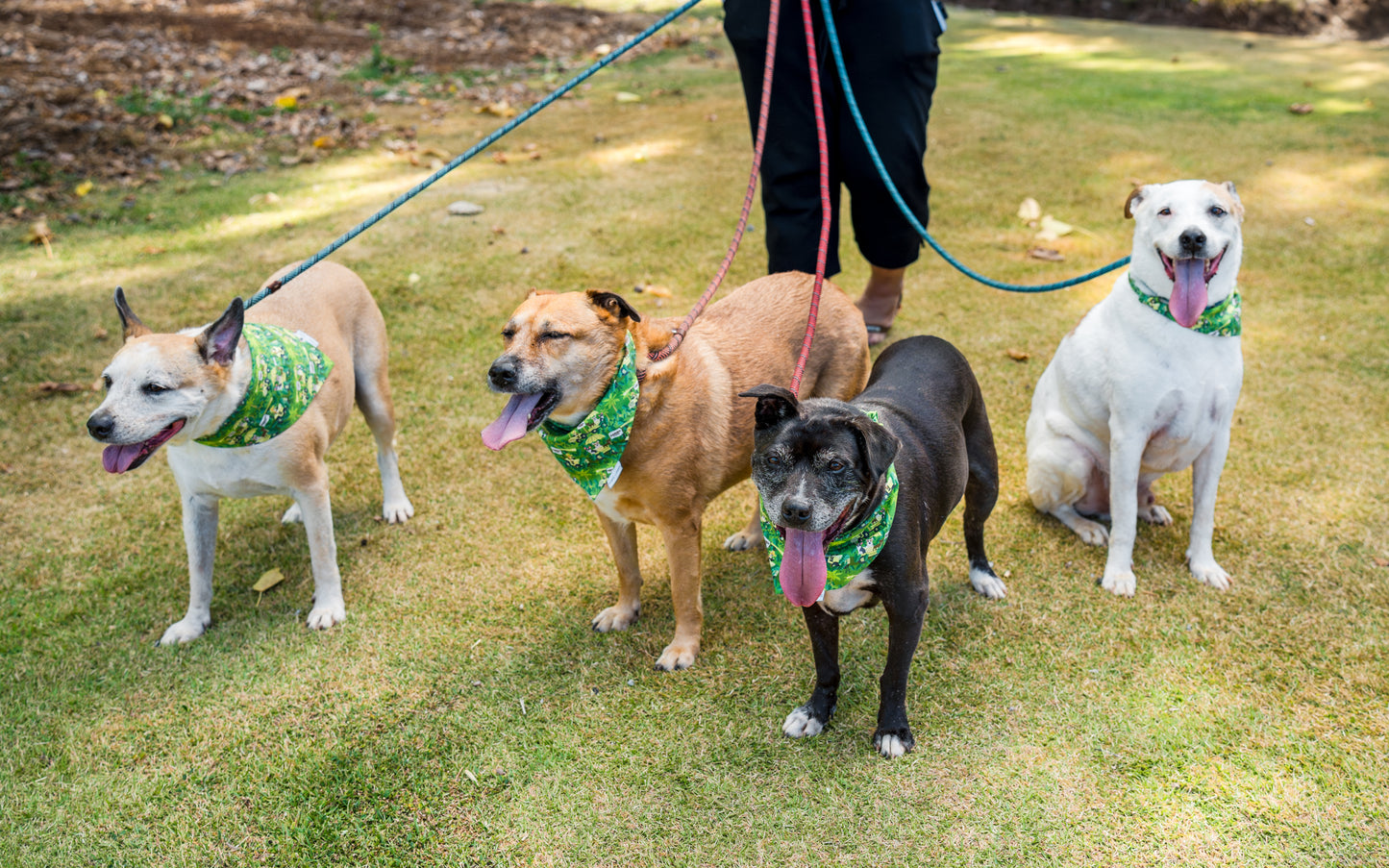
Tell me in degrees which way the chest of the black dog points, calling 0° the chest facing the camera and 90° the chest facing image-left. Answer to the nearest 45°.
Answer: approximately 45°

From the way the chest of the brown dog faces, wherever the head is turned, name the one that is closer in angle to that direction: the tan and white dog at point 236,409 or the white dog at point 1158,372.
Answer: the tan and white dog

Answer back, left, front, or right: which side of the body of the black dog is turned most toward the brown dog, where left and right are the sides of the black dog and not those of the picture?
right

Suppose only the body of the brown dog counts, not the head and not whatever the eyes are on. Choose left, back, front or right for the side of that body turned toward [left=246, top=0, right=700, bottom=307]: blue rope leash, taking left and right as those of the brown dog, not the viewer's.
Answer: right

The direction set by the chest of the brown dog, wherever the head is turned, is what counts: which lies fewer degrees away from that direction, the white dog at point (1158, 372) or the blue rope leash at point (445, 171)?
the blue rope leash

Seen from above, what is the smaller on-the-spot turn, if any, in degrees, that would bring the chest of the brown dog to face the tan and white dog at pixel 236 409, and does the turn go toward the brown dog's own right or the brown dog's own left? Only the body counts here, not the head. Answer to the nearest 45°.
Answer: approximately 45° to the brown dog's own right
